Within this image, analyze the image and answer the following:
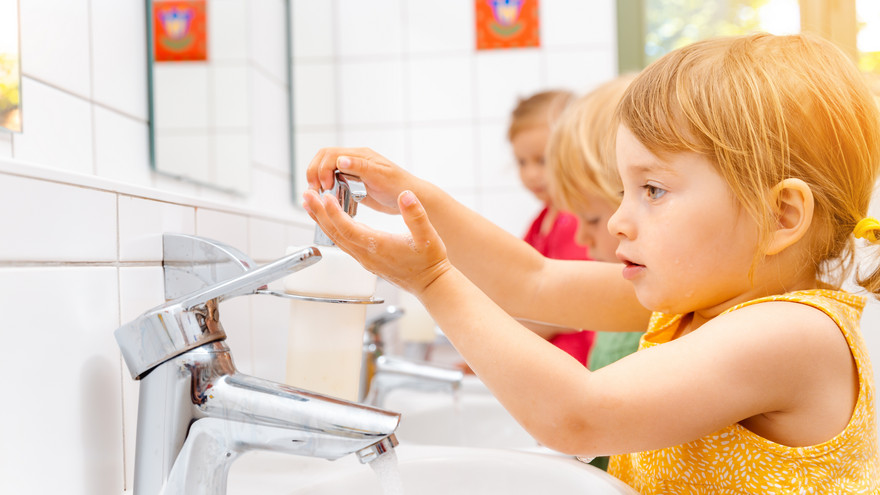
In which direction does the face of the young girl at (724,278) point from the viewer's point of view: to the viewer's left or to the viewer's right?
to the viewer's left

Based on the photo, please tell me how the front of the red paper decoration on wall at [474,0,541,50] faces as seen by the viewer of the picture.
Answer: facing the viewer

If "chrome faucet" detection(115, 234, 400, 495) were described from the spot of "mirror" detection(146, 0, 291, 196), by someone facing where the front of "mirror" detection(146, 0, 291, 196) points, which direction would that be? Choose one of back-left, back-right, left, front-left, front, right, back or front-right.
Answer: front-right

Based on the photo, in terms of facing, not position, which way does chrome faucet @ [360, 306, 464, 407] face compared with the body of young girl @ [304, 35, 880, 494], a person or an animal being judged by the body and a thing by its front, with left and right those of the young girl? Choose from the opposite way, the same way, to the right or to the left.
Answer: the opposite way

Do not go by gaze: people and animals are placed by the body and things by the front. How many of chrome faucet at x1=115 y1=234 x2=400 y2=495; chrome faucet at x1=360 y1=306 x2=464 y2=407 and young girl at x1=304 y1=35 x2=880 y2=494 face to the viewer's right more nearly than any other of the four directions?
2

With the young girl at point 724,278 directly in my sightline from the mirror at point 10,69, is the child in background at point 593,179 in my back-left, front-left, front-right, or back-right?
front-left

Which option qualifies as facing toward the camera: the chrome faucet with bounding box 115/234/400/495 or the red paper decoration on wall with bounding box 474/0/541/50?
the red paper decoration on wall

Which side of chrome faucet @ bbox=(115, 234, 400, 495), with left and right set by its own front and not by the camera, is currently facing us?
right

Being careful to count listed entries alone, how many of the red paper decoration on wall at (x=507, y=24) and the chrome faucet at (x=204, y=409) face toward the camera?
1

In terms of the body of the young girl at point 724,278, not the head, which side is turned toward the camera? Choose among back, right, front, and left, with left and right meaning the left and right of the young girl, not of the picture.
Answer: left

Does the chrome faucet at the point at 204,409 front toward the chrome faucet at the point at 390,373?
no

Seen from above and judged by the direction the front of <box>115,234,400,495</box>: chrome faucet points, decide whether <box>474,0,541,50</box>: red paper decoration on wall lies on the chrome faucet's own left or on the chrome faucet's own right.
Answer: on the chrome faucet's own left

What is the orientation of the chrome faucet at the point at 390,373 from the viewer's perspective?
to the viewer's right
